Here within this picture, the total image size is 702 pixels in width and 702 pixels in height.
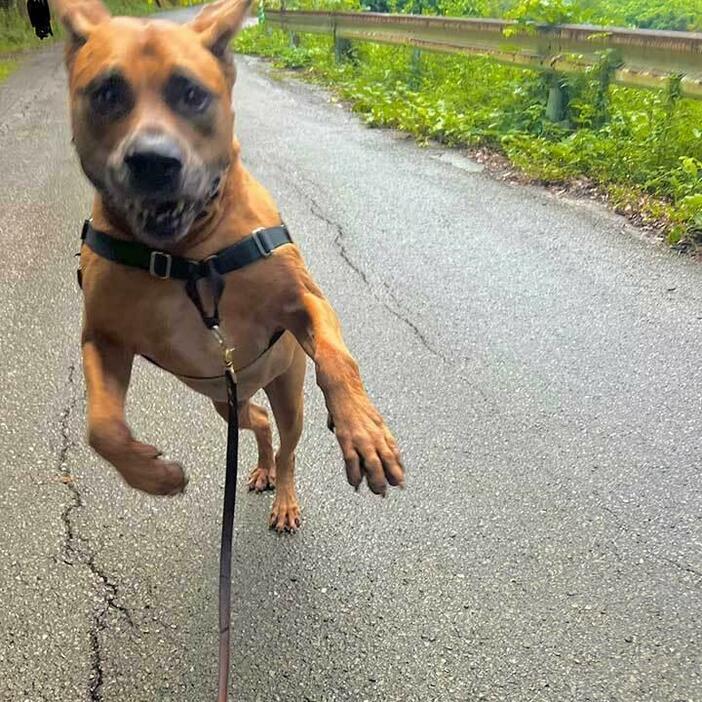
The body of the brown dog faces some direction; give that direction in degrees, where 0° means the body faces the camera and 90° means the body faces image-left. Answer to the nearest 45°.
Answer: approximately 0°

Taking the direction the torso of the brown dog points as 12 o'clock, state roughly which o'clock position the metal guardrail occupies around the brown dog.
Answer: The metal guardrail is roughly at 7 o'clock from the brown dog.
